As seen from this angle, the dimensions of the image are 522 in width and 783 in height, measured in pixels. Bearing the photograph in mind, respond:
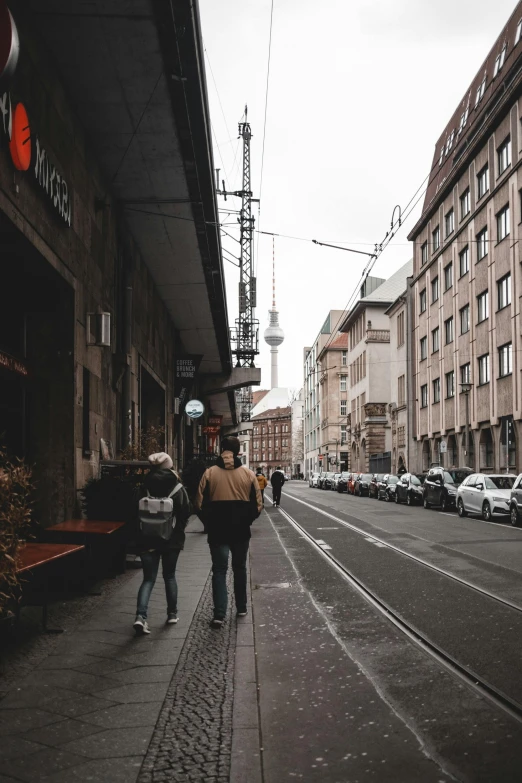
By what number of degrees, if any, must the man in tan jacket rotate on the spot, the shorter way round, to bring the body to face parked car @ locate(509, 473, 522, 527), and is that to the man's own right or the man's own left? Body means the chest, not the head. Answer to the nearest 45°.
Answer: approximately 45° to the man's own right

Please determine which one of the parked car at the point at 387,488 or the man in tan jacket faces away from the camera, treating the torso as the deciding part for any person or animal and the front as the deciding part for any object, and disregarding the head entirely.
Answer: the man in tan jacket

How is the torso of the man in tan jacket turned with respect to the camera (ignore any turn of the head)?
away from the camera

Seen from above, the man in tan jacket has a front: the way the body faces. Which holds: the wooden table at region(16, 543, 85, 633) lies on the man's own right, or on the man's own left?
on the man's own left

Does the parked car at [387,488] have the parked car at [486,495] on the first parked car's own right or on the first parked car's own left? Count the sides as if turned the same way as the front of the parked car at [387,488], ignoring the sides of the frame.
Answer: on the first parked car's own left

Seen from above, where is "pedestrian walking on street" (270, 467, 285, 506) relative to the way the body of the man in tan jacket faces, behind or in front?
in front

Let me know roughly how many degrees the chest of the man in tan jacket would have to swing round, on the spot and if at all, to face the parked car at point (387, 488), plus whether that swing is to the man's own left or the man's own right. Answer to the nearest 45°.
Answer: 0° — they already face it
